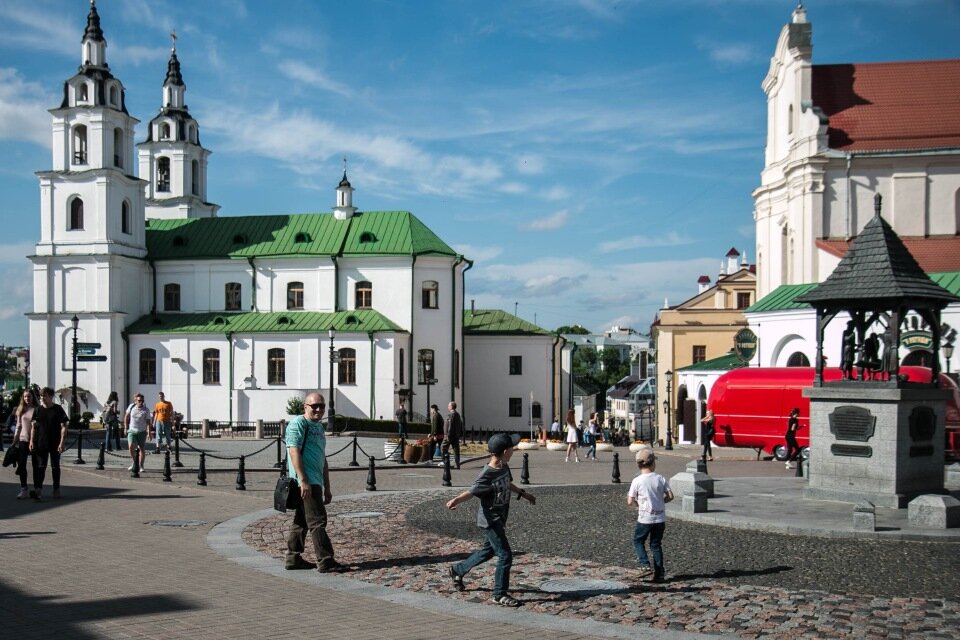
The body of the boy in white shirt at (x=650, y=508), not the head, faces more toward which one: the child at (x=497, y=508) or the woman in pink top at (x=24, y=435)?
the woman in pink top

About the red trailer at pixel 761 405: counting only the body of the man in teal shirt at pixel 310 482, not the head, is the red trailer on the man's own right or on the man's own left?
on the man's own left

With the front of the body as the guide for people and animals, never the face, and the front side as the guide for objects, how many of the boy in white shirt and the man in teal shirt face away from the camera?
1

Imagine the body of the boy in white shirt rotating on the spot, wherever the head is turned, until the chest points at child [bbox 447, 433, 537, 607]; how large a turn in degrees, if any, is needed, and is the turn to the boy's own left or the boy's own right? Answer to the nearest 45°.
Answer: approximately 135° to the boy's own left

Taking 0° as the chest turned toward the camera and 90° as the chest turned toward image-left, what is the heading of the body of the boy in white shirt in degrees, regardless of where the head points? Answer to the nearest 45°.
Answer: approximately 180°

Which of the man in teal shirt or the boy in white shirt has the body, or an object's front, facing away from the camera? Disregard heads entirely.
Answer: the boy in white shirt

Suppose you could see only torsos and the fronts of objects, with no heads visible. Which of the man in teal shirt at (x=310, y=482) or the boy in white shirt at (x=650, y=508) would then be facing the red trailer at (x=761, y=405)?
the boy in white shirt

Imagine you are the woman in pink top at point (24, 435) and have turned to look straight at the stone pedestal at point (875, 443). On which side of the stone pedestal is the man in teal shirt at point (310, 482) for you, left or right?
right

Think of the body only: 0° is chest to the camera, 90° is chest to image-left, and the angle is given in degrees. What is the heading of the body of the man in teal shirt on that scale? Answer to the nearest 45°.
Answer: approximately 315°

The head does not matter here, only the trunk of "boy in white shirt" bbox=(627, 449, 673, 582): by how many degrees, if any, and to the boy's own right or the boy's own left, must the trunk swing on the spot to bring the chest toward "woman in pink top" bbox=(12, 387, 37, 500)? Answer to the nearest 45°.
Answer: approximately 45° to the boy's own left

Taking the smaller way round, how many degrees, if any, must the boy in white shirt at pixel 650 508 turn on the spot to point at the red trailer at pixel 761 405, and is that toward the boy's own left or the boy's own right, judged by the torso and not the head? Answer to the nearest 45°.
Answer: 0° — they already face it

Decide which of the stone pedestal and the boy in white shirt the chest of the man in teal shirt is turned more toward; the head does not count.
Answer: the boy in white shirt

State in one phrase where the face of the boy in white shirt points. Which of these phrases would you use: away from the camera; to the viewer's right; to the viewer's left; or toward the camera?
away from the camera
